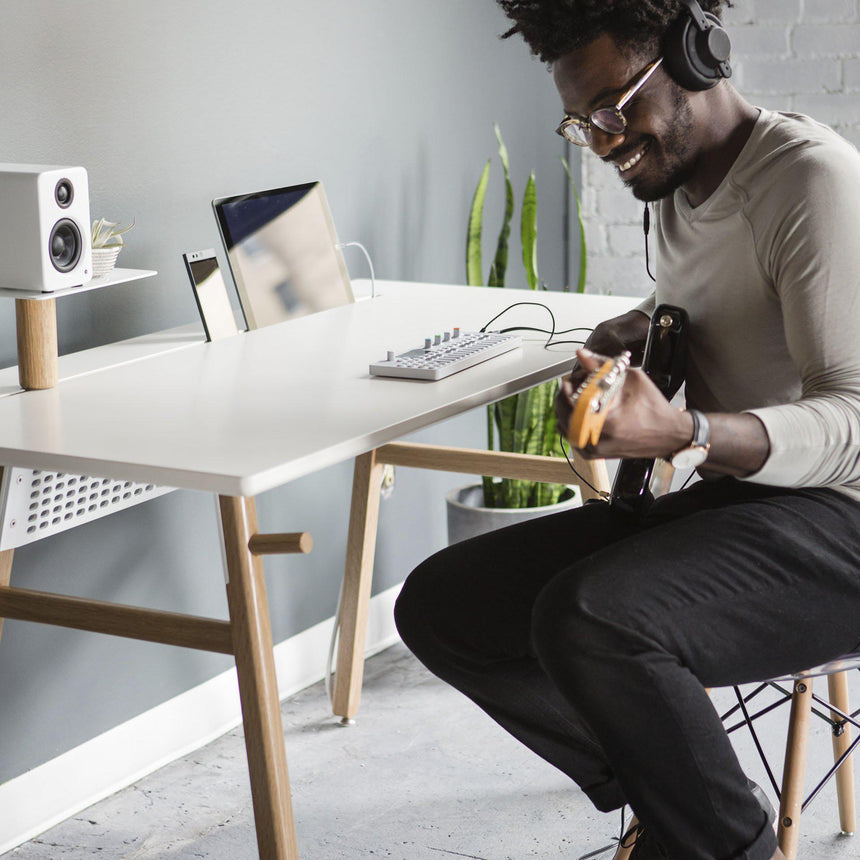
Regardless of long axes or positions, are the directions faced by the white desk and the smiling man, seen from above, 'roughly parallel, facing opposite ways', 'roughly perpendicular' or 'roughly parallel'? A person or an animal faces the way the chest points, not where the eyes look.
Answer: roughly perpendicular

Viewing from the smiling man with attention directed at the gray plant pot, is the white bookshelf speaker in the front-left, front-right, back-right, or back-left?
front-left

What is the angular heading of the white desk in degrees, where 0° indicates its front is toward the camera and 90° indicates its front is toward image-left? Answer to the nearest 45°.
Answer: approximately 315°

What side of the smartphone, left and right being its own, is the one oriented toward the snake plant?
left

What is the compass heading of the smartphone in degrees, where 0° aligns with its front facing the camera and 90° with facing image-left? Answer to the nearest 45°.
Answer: approximately 315°

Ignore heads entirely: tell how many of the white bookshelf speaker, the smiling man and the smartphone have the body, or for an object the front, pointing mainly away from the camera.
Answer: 0

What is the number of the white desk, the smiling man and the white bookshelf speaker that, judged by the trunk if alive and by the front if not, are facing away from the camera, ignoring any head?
0

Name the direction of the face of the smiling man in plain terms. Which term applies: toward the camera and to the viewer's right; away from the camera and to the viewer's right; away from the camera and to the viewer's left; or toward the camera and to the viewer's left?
toward the camera and to the viewer's left

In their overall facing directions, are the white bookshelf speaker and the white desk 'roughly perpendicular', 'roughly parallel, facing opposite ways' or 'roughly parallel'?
roughly parallel
